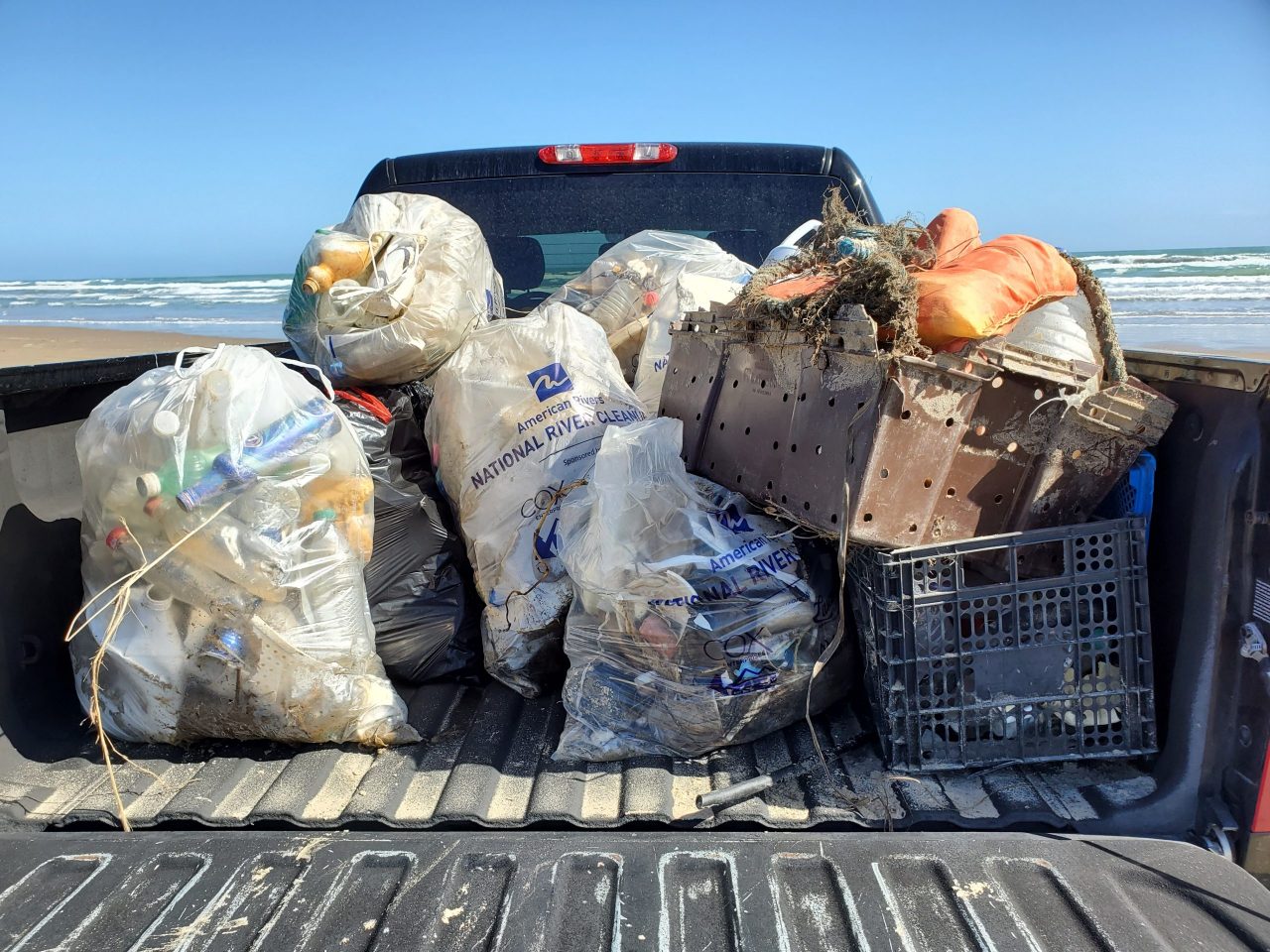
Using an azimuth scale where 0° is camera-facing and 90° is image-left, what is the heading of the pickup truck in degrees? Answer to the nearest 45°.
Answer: approximately 180°

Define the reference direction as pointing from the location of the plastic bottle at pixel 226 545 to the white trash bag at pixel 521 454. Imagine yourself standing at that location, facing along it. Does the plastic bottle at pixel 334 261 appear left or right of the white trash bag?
left
